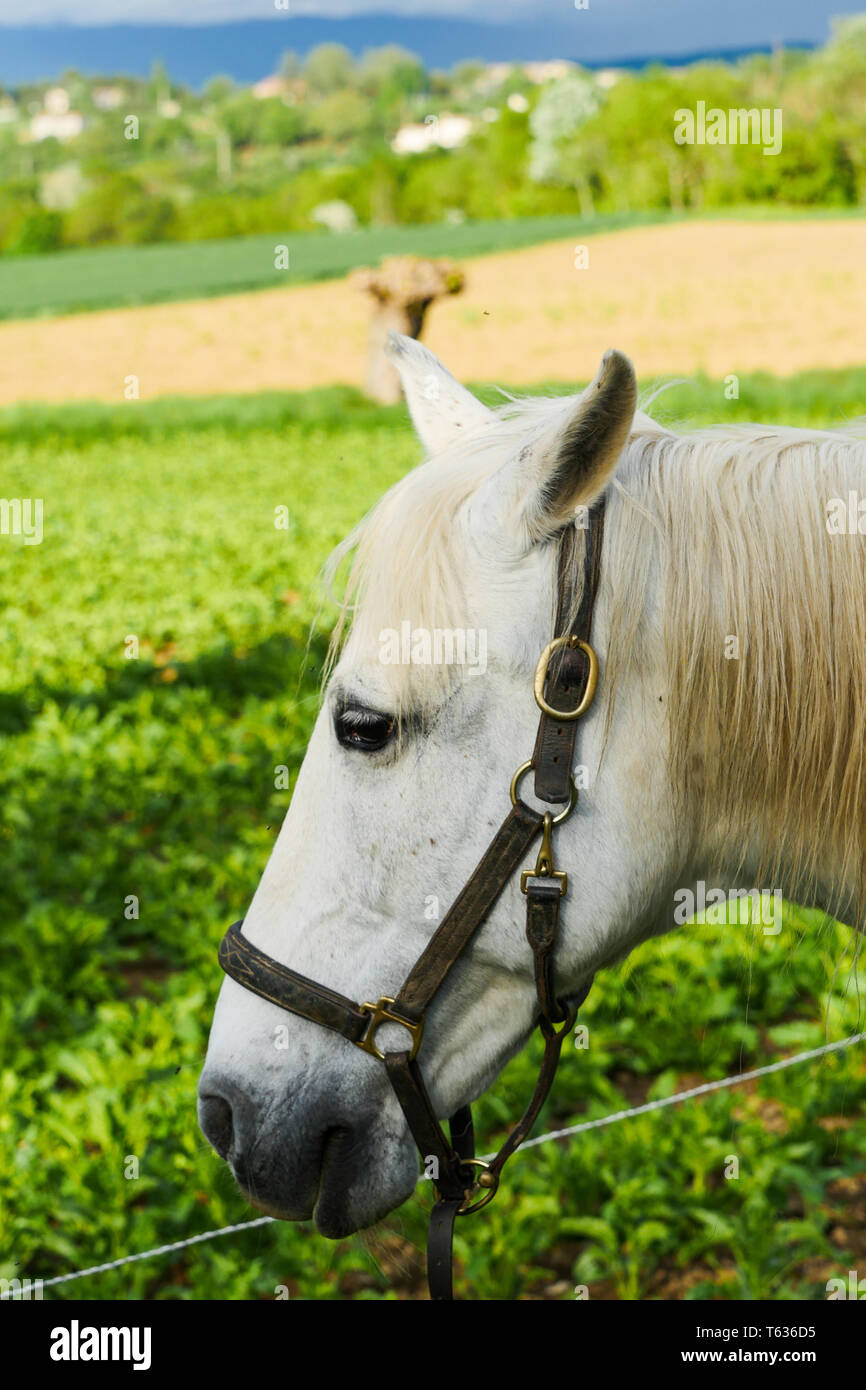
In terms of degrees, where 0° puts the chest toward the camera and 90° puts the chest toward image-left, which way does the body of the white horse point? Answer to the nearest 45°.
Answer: approximately 90°
